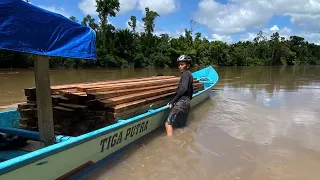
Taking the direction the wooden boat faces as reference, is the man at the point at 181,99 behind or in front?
in front

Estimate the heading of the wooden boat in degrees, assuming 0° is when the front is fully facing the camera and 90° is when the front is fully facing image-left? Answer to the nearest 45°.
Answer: approximately 225°
